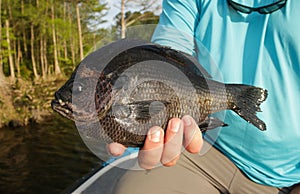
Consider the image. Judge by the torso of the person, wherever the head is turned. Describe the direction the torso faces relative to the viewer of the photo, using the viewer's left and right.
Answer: facing the viewer
